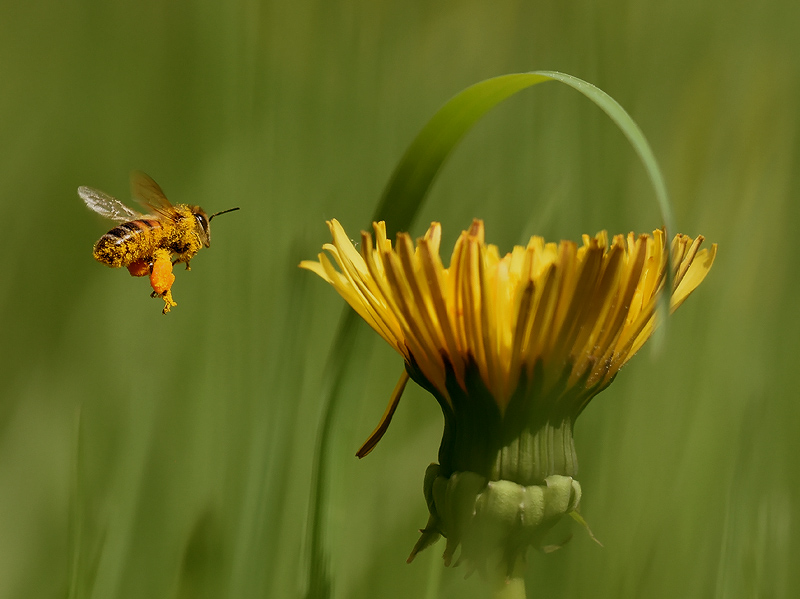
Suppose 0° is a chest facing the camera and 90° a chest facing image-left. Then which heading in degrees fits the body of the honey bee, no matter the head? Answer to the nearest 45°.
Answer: approximately 270°
